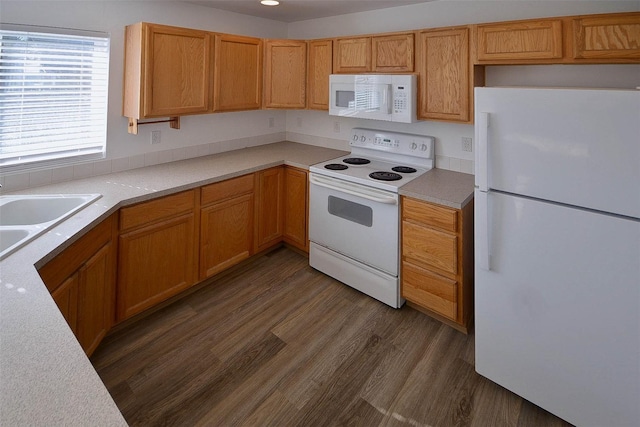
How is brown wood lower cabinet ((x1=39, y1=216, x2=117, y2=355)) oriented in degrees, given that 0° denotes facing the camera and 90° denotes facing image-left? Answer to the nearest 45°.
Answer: approximately 315°

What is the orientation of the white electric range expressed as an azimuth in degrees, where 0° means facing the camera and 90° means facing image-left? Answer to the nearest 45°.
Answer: approximately 45°
